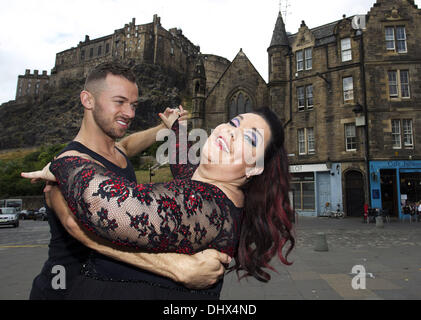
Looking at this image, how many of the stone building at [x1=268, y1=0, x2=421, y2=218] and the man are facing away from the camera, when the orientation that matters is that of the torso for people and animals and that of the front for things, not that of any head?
0

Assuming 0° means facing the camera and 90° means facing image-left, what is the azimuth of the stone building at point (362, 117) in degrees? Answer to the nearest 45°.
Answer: approximately 45°

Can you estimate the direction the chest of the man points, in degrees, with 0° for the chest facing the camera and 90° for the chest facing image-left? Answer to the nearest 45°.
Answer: approximately 315°

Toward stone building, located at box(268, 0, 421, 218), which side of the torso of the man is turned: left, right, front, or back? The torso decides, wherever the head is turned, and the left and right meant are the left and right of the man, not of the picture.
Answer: left

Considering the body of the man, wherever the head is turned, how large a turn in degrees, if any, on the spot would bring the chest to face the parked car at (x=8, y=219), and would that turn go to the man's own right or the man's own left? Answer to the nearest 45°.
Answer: approximately 135° to the man's own left

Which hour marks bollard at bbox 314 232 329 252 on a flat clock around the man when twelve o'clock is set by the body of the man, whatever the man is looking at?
The bollard is roughly at 9 o'clock from the man.

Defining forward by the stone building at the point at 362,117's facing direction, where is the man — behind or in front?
in front

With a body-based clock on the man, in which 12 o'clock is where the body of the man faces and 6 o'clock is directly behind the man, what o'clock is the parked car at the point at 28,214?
The parked car is roughly at 7 o'clock from the man.

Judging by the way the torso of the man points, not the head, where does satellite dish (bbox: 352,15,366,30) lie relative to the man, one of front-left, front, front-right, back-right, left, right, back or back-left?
left

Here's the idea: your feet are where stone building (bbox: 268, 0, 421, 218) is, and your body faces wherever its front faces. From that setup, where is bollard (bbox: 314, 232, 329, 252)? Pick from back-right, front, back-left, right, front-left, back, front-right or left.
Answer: front-left
